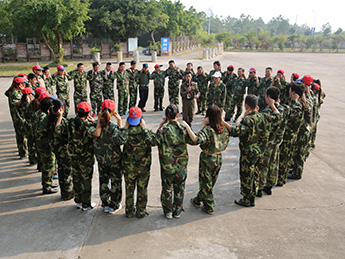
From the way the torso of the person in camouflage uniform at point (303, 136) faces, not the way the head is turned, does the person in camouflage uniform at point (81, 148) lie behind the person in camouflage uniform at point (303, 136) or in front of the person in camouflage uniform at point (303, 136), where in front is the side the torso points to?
in front

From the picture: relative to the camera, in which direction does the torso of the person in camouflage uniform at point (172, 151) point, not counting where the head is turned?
away from the camera

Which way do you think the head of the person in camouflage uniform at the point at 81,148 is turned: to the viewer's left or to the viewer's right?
to the viewer's right

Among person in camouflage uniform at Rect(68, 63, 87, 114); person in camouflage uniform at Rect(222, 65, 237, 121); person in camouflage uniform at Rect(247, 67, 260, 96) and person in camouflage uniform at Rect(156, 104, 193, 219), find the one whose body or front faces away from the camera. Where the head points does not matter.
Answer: person in camouflage uniform at Rect(156, 104, 193, 219)

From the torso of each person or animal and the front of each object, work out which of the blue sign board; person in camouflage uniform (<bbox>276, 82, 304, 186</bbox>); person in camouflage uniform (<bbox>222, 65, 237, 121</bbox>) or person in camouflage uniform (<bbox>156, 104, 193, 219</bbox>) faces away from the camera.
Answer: person in camouflage uniform (<bbox>156, 104, 193, 219</bbox>)

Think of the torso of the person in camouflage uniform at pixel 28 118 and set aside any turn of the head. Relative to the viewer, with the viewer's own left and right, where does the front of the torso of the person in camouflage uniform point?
facing to the right of the viewer

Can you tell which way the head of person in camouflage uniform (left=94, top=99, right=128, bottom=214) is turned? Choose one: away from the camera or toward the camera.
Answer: away from the camera
